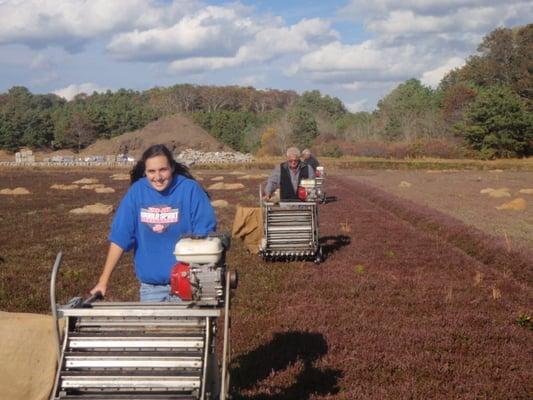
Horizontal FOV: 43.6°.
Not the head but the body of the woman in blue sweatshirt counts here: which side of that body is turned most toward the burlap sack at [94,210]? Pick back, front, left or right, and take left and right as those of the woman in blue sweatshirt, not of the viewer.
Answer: back

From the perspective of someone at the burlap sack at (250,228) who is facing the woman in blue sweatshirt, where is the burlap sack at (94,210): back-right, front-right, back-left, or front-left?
back-right

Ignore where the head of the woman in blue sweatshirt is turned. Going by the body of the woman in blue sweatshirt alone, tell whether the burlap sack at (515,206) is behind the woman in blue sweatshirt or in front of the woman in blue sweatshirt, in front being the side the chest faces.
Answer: behind

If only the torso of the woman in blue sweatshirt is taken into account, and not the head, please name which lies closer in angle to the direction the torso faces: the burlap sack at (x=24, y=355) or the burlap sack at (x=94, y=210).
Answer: the burlap sack at (x=24, y=355)

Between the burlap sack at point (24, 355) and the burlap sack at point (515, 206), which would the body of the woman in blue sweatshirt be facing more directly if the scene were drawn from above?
the burlap sack at point (24, 355)

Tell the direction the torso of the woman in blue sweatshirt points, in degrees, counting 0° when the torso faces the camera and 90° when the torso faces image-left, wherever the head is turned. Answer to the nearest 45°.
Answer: approximately 0°

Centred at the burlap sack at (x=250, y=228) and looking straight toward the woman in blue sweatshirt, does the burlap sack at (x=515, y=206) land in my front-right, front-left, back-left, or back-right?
back-left

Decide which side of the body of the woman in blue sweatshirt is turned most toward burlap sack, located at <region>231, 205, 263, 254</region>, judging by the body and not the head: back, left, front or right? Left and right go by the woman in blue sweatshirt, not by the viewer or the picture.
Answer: back

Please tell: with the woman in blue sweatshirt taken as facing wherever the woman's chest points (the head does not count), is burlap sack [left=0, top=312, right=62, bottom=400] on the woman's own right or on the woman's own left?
on the woman's own right
